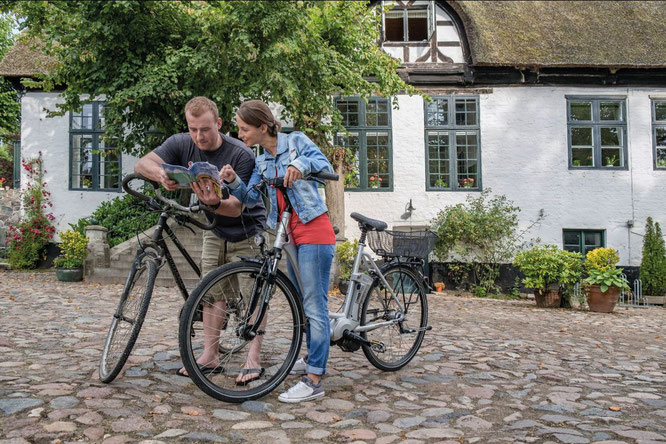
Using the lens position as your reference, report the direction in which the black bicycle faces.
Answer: facing the viewer and to the left of the viewer

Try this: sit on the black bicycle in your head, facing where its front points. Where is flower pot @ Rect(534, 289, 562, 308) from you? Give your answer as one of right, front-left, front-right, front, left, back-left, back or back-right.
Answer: back

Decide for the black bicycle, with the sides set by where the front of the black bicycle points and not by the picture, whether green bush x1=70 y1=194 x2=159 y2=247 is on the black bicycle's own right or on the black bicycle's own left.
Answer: on the black bicycle's own right

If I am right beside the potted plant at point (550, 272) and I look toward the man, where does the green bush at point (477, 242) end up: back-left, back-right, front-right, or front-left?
back-right

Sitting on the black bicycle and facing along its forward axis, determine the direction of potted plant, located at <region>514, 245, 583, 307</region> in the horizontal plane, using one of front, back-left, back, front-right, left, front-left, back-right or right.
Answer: back

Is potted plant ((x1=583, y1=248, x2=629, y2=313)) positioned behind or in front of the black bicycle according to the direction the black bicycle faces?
behind

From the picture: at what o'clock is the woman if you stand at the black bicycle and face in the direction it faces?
The woman is roughly at 8 o'clock from the black bicycle.

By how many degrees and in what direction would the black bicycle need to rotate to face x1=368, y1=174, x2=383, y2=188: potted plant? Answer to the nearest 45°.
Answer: approximately 180°

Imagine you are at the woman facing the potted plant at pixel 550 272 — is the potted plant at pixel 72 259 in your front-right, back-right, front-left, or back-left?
front-left

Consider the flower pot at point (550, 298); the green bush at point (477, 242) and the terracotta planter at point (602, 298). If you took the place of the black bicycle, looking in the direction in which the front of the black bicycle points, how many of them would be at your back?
3
